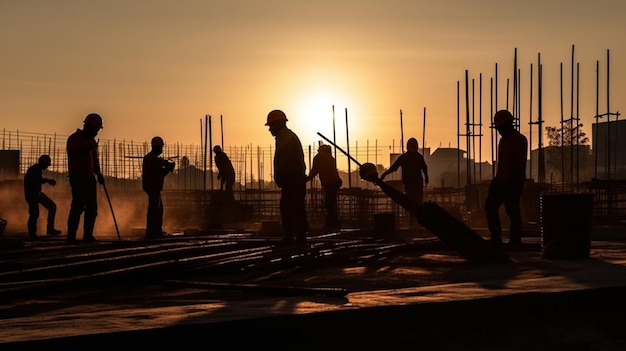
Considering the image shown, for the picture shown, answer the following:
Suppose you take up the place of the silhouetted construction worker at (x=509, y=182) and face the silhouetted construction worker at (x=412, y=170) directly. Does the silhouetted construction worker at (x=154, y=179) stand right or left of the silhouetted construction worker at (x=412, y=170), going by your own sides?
left

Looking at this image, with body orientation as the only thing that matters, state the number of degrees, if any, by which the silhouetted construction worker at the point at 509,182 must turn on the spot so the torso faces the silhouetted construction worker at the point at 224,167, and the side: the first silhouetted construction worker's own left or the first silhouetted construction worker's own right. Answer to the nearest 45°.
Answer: approximately 90° to the first silhouetted construction worker's own right

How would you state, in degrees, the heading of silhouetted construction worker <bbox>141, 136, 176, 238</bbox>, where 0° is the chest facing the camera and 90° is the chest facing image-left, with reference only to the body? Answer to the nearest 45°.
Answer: approximately 270°

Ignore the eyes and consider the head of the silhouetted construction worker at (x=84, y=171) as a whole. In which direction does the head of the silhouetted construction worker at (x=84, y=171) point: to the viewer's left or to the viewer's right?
to the viewer's right

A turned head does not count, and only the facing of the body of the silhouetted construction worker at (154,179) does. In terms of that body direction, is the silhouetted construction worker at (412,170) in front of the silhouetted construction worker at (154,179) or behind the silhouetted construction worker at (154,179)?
in front

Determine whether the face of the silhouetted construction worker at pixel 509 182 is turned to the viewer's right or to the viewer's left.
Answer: to the viewer's left
